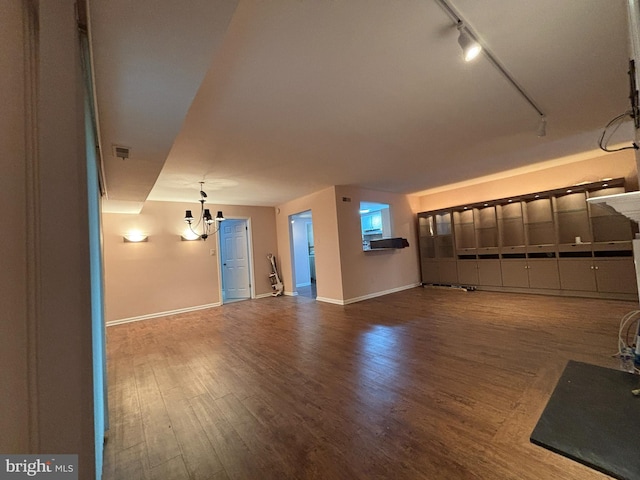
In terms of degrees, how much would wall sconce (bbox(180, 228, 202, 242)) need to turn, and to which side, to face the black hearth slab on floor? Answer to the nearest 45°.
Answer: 0° — it already faces it

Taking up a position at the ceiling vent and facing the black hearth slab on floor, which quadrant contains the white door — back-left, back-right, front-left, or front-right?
back-left

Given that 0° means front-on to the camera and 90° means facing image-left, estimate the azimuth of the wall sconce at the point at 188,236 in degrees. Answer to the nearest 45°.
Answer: approximately 0°

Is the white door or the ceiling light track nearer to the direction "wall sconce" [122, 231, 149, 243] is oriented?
the ceiling light track

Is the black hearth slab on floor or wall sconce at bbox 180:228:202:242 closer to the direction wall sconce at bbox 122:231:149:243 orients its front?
the black hearth slab on floor

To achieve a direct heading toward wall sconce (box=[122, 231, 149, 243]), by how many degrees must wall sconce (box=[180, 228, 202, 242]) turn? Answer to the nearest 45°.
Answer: approximately 90° to its right

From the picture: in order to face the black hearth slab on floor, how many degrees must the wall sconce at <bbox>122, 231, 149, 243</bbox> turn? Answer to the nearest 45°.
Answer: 0° — it already faces it

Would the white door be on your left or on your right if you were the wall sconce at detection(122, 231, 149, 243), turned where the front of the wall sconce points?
on your left

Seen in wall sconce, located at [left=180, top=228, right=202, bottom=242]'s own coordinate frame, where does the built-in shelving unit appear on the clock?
The built-in shelving unit is roughly at 10 o'clock from the wall sconce.

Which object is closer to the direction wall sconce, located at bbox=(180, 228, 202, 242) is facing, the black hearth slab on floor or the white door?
the black hearth slab on floor

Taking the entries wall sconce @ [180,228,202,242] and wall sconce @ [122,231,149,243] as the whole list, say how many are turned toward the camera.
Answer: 2
